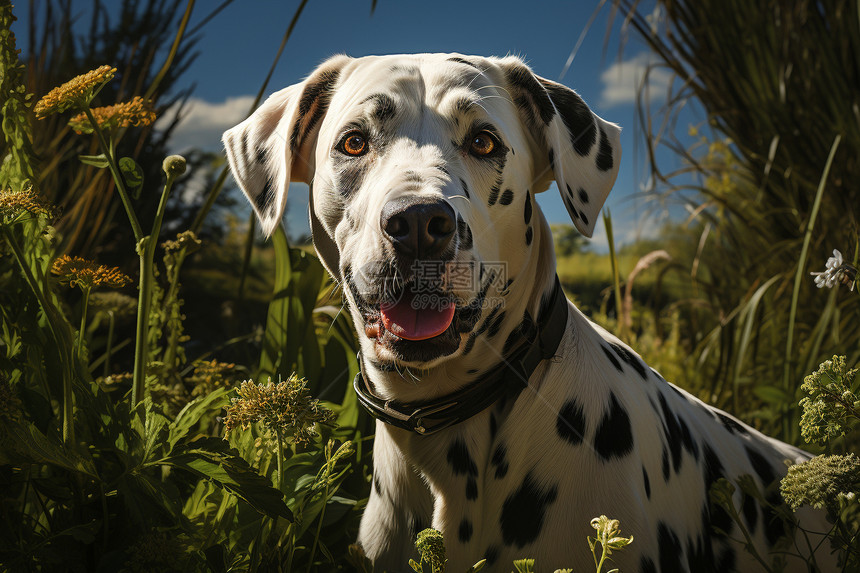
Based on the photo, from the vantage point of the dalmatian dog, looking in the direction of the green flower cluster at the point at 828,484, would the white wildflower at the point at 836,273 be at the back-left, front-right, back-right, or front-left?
front-left

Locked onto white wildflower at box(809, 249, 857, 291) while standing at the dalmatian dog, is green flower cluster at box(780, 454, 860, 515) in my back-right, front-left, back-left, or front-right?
front-right

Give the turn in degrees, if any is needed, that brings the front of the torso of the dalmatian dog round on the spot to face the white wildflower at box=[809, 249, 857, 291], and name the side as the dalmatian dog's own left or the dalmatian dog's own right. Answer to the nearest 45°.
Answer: approximately 135° to the dalmatian dog's own left

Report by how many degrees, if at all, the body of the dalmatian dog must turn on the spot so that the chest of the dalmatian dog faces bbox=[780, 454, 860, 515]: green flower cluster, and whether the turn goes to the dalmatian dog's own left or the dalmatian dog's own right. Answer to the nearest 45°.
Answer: approximately 90° to the dalmatian dog's own left

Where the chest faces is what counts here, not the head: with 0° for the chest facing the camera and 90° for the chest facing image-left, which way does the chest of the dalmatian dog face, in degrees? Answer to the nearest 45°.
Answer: approximately 45°
